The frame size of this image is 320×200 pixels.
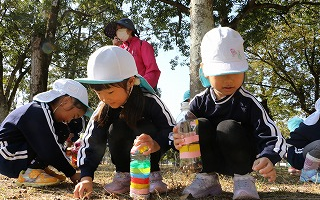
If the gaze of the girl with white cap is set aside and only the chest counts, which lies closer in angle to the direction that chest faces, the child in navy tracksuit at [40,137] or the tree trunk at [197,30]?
the child in navy tracksuit

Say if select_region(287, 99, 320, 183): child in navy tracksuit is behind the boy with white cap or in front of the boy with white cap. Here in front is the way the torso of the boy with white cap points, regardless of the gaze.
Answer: behind

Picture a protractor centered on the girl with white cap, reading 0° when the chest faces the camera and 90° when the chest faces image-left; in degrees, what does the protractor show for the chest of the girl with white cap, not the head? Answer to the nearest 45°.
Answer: approximately 45°

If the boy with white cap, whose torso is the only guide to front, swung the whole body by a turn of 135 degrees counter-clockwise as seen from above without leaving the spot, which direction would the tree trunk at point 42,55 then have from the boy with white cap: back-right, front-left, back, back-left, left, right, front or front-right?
left

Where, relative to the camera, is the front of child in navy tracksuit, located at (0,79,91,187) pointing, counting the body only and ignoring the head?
to the viewer's right

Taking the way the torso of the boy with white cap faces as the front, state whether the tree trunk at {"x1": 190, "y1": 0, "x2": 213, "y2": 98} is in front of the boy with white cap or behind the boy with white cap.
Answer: behind

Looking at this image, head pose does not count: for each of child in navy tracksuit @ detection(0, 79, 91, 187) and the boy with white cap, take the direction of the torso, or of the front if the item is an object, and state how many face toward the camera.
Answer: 1

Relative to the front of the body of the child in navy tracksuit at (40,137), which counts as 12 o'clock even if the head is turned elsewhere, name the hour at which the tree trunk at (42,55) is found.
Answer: The tree trunk is roughly at 9 o'clock from the child in navy tracksuit.
